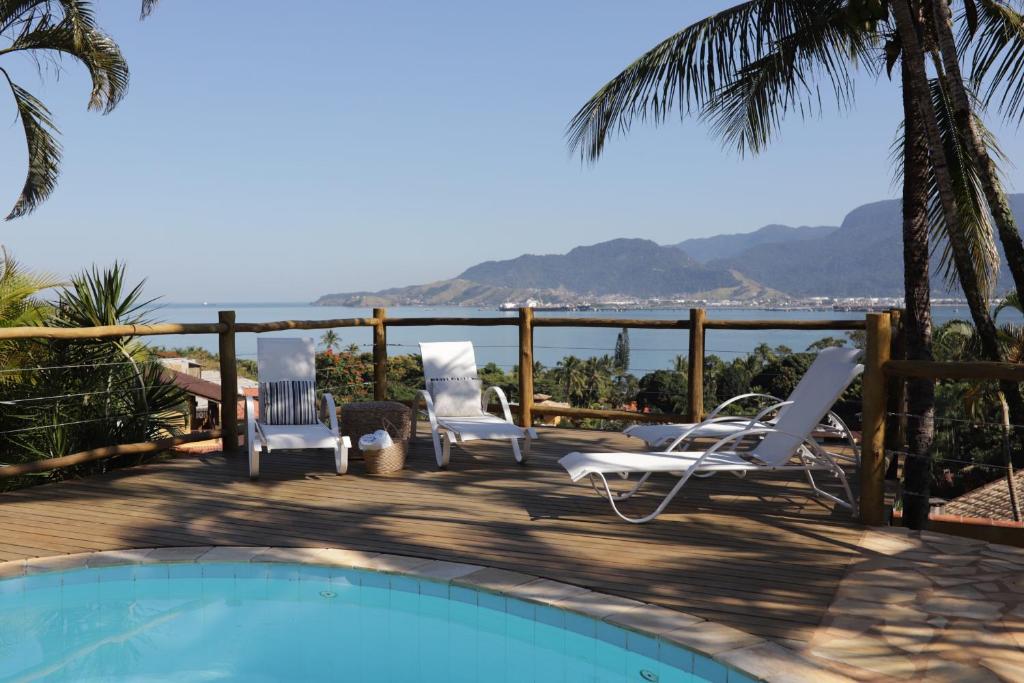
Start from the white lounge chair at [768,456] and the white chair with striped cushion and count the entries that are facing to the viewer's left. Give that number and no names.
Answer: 1

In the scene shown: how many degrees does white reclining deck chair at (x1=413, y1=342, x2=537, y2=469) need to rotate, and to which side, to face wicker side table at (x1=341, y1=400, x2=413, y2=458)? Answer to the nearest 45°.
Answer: approximately 90° to its right

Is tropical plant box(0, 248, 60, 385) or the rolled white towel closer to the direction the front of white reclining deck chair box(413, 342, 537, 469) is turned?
the rolled white towel

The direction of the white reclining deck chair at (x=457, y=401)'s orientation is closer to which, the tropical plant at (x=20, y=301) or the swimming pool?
the swimming pool

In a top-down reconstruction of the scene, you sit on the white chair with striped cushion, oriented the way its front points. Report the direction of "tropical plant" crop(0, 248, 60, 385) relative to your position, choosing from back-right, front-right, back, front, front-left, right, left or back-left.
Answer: back-right

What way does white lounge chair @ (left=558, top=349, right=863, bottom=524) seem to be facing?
to the viewer's left

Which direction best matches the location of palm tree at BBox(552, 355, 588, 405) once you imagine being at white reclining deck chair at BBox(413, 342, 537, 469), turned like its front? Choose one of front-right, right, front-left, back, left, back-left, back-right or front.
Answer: back-left

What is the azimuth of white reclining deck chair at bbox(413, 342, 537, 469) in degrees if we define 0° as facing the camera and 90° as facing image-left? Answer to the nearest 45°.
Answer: approximately 315°

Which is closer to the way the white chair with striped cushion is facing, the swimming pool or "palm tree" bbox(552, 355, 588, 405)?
the swimming pool
